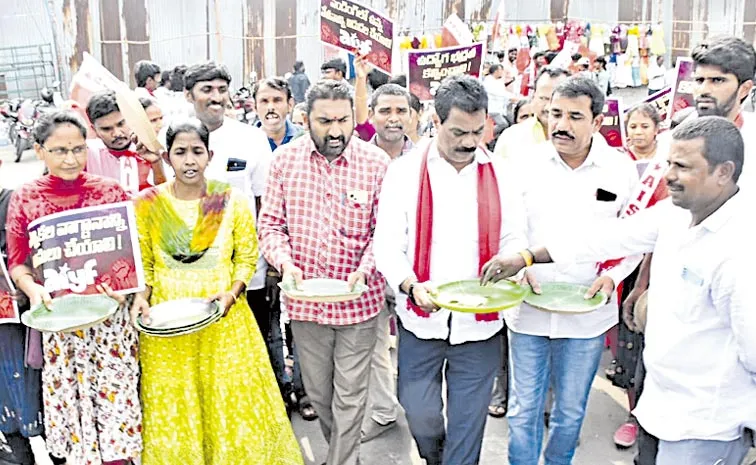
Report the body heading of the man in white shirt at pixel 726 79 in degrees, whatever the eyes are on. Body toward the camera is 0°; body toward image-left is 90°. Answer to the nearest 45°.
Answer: approximately 45°

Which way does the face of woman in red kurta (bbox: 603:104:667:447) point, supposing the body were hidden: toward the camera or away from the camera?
toward the camera

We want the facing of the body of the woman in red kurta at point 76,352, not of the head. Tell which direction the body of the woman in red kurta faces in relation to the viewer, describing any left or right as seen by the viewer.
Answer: facing the viewer

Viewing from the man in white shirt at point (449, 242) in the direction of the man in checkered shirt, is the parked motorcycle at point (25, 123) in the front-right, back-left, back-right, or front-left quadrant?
front-right

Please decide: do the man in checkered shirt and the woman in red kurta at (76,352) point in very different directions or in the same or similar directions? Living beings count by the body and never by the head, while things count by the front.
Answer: same or similar directions

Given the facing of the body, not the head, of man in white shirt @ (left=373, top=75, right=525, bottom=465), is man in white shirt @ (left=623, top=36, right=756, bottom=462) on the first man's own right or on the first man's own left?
on the first man's own left

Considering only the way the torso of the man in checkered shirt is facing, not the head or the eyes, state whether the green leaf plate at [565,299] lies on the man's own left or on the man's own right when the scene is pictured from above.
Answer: on the man's own left

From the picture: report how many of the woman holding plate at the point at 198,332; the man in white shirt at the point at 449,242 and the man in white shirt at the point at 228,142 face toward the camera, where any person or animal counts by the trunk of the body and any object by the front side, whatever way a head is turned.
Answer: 3

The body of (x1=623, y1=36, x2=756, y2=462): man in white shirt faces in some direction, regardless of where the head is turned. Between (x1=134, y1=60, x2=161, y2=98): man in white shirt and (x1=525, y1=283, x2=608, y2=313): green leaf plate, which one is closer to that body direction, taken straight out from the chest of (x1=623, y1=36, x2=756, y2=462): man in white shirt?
the green leaf plate

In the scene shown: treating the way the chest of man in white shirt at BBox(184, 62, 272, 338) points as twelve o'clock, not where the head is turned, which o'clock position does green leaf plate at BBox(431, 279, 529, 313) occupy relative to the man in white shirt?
The green leaf plate is roughly at 11 o'clock from the man in white shirt.

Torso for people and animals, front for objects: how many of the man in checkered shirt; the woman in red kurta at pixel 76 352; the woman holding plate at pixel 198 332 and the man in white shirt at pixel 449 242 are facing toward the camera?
4

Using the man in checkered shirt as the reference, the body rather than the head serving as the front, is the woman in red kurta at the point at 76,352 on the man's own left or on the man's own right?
on the man's own right

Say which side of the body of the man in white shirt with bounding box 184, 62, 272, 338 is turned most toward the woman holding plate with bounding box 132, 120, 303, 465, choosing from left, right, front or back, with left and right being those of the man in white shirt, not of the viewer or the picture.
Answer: front

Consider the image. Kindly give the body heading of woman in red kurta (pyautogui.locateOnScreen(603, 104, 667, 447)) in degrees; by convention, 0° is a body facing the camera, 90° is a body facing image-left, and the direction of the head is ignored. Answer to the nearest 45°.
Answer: approximately 45°

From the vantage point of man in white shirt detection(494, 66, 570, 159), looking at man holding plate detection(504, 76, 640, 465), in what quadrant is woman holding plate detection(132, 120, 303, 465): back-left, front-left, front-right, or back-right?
front-right

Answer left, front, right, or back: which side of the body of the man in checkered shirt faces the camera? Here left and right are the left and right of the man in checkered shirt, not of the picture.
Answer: front

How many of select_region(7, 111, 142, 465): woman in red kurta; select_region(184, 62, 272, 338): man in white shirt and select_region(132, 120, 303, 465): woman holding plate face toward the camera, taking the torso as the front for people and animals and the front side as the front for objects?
3
